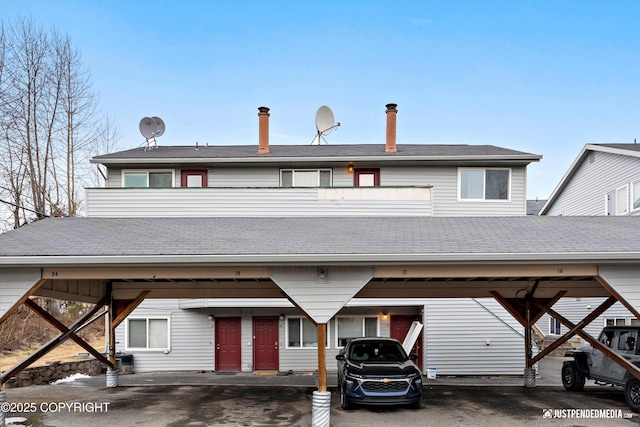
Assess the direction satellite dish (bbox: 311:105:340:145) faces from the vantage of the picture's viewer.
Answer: facing the viewer and to the right of the viewer

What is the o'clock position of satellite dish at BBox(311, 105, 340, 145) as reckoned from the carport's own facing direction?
The satellite dish is roughly at 6 o'clock from the carport.

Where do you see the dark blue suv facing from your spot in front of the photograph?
facing the viewer

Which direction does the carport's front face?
toward the camera

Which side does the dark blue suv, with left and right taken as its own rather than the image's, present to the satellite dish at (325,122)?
back

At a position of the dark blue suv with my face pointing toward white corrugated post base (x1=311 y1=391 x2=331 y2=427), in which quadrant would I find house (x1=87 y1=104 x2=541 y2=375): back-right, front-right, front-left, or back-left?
back-right

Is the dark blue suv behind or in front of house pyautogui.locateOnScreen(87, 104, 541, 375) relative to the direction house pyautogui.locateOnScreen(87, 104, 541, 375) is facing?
in front

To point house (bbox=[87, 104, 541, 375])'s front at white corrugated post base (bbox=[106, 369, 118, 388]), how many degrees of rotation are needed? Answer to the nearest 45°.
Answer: approximately 45° to its right
